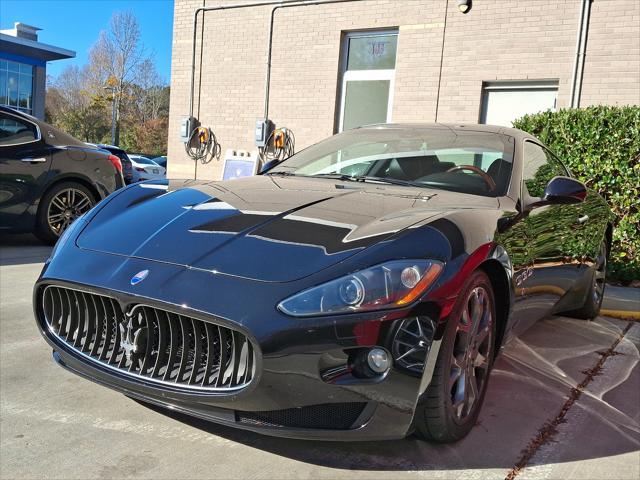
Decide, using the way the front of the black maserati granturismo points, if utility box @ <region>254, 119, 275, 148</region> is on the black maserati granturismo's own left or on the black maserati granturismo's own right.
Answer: on the black maserati granturismo's own right

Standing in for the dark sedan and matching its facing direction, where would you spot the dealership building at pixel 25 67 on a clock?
The dealership building is roughly at 3 o'clock from the dark sedan.

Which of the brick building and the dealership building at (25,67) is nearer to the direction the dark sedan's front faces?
the dealership building

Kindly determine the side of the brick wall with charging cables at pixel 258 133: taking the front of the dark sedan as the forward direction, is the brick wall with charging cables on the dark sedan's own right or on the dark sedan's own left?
on the dark sedan's own right

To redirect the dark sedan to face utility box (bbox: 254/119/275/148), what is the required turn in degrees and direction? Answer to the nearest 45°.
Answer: approximately 135° to its right

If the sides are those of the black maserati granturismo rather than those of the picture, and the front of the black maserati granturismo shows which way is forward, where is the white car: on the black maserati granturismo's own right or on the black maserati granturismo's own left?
on the black maserati granturismo's own right

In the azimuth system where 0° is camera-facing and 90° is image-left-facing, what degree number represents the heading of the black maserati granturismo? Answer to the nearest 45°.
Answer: approximately 45°

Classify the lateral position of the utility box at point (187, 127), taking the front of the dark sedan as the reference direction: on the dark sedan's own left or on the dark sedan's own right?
on the dark sedan's own right

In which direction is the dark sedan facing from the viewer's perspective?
to the viewer's left

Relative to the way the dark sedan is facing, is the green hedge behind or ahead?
behind
